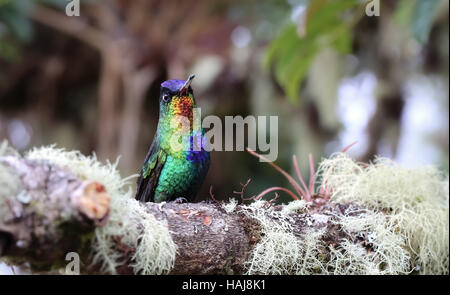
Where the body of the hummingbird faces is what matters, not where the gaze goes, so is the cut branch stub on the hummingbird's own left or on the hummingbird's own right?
on the hummingbird's own right

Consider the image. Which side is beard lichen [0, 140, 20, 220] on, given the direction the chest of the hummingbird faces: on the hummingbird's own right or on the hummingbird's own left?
on the hummingbird's own right

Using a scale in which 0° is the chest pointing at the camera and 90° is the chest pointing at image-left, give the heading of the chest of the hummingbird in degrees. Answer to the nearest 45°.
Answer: approximately 315°

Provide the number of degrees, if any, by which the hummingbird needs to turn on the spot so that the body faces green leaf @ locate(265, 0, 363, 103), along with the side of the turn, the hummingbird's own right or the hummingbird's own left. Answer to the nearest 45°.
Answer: approximately 90° to the hummingbird's own left

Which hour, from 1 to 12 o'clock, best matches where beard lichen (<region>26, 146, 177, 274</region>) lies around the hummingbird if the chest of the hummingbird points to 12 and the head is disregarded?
The beard lichen is roughly at 2 o'clock from the hummingbird.
